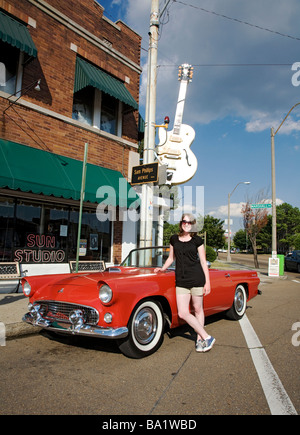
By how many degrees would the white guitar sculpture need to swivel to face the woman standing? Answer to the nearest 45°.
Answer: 0° — it already faces them

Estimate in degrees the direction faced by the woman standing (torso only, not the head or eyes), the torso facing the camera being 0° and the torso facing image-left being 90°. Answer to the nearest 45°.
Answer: approximately 0°

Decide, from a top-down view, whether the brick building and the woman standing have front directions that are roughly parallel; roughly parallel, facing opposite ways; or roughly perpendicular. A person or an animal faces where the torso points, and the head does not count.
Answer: roughly perpendicular

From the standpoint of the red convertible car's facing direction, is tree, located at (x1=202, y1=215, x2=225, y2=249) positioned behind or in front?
behind

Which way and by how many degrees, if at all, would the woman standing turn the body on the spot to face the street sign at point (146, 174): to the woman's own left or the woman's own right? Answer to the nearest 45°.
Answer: approximately 180°

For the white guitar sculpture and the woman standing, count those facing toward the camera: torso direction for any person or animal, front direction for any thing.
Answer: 2

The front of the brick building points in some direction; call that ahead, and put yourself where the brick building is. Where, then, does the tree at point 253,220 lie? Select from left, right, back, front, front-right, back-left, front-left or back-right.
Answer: left

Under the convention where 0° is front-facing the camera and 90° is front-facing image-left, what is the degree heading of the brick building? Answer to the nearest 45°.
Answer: approximately 315°

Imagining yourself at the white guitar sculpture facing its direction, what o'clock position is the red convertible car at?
The red convertible car is roughly at 12 o'clock from the white guitar sculpture.

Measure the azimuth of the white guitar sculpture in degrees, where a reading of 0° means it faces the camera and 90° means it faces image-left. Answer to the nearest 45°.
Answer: approximately 0°
